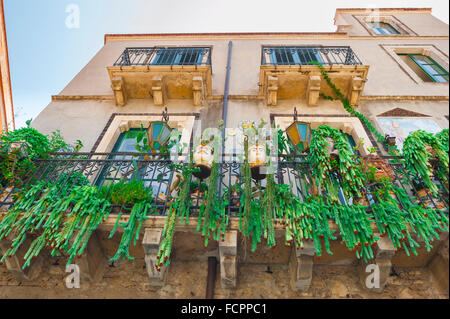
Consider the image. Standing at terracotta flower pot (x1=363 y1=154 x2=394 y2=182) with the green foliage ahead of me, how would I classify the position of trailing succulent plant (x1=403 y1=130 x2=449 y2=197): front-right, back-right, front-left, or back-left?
back-left

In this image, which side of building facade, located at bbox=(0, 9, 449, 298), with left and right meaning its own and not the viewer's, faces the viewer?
front
